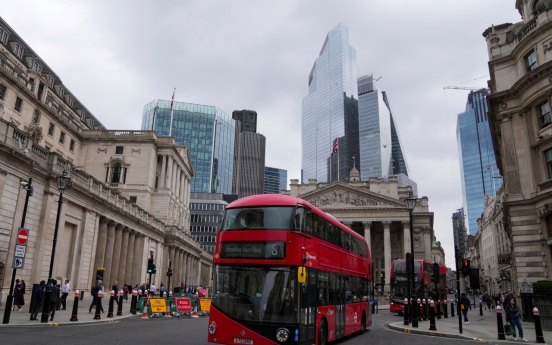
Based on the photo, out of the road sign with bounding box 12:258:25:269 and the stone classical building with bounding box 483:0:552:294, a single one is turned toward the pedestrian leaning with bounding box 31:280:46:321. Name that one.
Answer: the stone classical building

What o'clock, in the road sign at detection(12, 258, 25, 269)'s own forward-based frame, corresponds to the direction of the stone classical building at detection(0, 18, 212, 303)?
The stone classical building is roughly at 6 o'clock from the road sign.

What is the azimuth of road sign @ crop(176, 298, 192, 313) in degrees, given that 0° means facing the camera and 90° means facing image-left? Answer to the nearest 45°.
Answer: approximately 0°

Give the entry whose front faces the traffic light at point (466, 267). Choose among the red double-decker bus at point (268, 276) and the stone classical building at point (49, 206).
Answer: the stone classical building

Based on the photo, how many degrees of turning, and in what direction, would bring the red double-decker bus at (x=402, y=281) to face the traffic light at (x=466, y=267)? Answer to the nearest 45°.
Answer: approximately 45° to its left

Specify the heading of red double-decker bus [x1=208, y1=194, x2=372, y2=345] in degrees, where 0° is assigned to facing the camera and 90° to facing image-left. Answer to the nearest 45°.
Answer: approximately 45°

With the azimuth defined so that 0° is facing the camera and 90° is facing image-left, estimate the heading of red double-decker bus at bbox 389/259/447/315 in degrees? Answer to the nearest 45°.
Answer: approximately 45°

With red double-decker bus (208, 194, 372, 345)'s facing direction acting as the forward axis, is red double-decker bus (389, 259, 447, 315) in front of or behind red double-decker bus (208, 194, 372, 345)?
behind

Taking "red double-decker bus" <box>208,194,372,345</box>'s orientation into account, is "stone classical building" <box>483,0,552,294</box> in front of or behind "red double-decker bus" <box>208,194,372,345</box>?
behind
